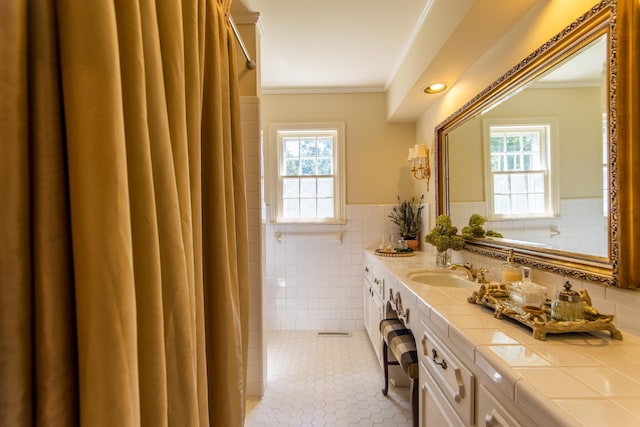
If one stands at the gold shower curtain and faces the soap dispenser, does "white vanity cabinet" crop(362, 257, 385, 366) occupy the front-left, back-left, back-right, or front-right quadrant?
front-left

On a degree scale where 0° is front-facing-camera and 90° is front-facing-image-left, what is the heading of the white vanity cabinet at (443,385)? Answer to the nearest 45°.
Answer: approximately 45°

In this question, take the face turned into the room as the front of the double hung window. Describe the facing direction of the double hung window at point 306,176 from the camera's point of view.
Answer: facing the viewer

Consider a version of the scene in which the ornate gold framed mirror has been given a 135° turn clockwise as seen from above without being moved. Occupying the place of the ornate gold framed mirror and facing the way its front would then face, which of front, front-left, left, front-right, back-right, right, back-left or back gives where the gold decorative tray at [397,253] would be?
front-left

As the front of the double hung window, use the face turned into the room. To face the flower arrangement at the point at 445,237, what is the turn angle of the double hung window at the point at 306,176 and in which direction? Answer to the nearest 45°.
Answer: approximately 45° to its left

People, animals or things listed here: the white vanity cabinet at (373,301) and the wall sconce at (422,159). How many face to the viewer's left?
2

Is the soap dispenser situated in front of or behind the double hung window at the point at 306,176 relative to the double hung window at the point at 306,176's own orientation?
in front

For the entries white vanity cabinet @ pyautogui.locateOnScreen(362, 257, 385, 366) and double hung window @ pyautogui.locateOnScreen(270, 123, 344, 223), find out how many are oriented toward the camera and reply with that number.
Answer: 1

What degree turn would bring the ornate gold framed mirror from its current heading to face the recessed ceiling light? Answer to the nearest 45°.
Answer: approximately 90° to its right

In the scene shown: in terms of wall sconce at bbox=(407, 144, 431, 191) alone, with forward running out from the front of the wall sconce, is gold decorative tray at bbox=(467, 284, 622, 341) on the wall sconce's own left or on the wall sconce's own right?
on the wall sconce's own left

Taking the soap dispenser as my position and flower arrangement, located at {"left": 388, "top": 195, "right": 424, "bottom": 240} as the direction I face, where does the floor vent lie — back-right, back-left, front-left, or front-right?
front-left

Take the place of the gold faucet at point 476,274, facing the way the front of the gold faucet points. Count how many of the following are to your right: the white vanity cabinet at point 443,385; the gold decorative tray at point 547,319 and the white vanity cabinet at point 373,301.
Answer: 1

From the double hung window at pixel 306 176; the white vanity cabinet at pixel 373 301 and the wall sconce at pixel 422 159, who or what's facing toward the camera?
the double hung window
